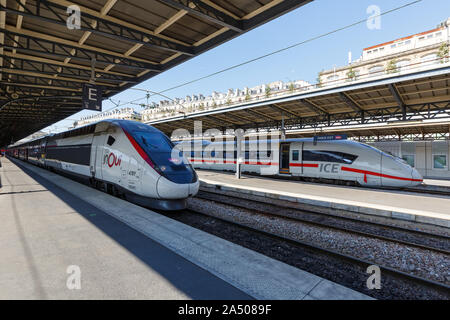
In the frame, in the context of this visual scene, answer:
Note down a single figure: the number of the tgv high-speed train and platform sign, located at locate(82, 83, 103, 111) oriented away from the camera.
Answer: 0

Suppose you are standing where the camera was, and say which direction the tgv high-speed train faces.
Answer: facing the viewer and to the right of the viewer

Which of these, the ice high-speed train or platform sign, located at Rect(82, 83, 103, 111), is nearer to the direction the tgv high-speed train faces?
the ice high-speed train

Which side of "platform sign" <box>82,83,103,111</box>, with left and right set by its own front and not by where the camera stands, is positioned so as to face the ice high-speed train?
left

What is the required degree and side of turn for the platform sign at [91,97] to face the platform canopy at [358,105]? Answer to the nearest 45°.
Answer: approximately 90° to its left

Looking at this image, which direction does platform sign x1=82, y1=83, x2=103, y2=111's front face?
toward the camera
